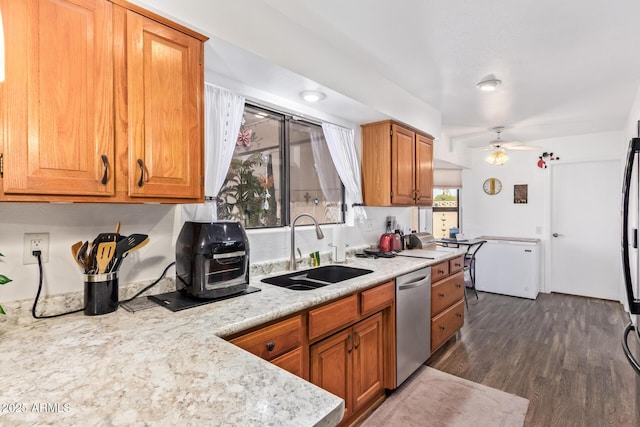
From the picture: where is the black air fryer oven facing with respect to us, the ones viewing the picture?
facing the viewer and to the right of the viewer

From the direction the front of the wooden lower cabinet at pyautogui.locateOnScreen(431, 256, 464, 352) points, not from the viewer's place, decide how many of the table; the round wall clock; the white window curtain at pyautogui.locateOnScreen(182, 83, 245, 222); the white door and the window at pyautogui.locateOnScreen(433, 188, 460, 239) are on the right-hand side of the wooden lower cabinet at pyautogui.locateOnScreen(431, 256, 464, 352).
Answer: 1

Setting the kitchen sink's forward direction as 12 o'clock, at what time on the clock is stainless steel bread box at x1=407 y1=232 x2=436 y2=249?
The stainless steel bread box is roughly at 9 o'clock from the kitchen sink.

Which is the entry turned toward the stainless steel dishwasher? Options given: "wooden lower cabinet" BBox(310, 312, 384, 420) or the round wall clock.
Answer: the round wall clock

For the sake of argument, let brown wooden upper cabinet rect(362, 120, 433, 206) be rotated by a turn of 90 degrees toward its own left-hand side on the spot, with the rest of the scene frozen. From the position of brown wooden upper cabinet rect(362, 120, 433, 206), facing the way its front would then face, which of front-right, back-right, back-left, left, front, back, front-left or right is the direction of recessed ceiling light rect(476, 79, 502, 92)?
front-right

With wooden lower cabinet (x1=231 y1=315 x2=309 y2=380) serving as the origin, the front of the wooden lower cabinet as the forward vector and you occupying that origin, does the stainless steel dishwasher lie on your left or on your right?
on your left

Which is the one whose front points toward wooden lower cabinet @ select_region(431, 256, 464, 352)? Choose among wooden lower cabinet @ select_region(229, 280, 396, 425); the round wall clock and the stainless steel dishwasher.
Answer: the round wall clock

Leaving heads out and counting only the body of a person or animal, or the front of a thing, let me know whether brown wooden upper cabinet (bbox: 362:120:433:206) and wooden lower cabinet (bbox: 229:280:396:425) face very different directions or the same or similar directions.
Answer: same or similar directions

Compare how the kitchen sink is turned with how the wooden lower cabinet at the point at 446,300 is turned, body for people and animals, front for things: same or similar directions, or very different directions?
same or similar directions

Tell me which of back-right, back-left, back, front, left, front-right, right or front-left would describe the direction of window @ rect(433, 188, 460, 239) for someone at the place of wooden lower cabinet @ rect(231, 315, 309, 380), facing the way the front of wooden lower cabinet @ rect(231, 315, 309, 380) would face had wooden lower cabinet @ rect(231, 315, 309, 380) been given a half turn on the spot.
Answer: right

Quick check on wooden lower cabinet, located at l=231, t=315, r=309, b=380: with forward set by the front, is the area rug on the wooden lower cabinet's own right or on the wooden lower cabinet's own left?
on the wooden lower cabinet's own left

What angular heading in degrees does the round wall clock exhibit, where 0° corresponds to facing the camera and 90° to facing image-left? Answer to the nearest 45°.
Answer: approximately 0°

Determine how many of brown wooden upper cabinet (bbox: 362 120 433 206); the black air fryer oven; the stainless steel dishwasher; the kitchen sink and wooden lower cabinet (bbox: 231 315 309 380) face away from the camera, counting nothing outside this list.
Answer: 0
